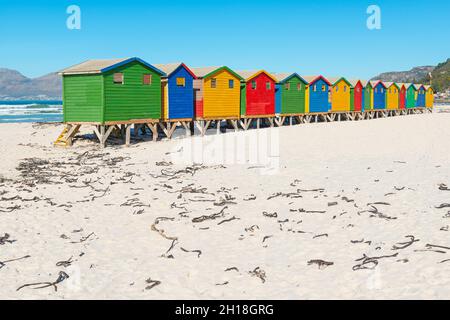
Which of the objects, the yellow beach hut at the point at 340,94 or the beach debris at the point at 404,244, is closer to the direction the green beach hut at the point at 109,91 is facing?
the yellow beach hut
